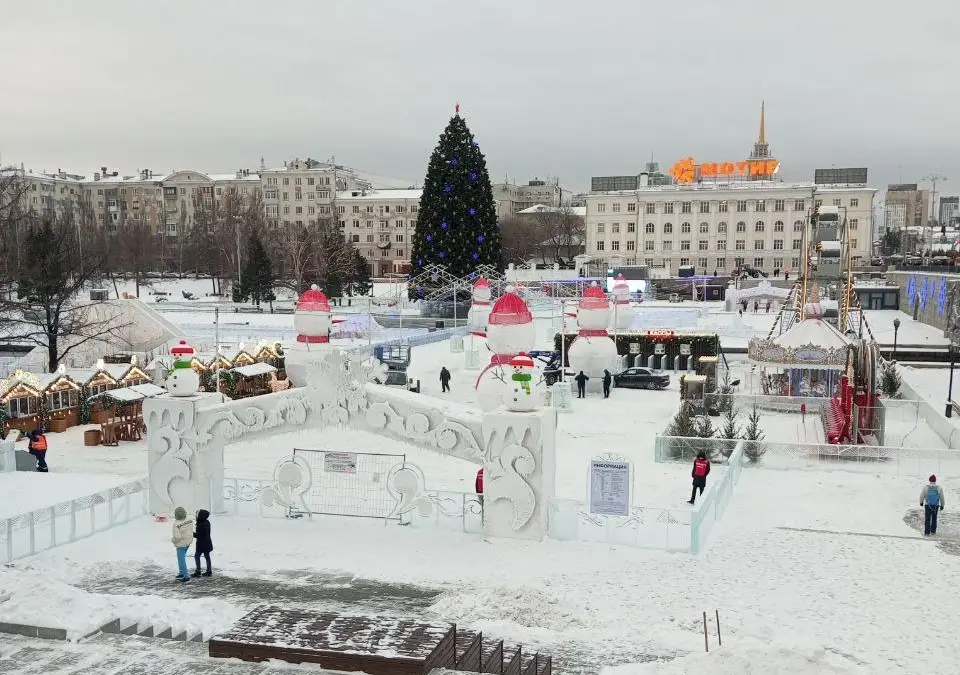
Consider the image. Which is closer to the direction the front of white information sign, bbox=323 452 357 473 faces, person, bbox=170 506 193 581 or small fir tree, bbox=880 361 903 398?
the person

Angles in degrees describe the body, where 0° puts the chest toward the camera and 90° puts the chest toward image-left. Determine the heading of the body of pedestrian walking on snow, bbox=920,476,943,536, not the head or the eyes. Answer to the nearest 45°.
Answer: approximately 180°

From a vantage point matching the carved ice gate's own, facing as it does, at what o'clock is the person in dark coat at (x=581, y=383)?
The person in dark coat is roughly at 7 o'clock from the carved ice gate.

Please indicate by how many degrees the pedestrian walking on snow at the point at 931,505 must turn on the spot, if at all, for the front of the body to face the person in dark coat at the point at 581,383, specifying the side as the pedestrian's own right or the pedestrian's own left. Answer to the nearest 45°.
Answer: approximately 45° to the pedestrian's own left

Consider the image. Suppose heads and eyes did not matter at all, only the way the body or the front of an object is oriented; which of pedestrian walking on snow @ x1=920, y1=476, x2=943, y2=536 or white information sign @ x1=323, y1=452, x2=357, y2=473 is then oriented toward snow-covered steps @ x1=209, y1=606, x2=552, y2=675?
the white information sign
